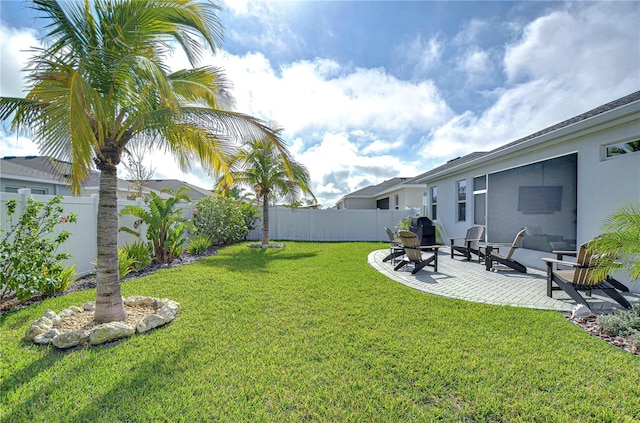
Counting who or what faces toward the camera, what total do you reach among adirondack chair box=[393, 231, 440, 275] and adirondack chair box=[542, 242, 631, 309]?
0

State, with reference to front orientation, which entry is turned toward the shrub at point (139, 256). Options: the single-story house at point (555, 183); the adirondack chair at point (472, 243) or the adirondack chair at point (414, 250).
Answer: the adirondack chair at point (472, 243)

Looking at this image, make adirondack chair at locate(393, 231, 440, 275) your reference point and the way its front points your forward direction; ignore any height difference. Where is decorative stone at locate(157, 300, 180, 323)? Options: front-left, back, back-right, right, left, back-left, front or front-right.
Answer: back

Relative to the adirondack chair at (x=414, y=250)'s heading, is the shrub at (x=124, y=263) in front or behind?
behind

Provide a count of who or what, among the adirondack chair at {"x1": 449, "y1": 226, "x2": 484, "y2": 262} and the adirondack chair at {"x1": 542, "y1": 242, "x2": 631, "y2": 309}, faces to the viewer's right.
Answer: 0

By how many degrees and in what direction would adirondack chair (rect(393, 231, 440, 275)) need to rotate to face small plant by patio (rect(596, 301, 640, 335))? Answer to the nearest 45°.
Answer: approximately 90° to its right
